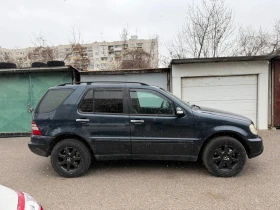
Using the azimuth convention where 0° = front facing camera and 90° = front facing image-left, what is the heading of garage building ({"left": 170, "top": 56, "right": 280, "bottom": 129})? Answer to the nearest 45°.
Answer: approximately 0°

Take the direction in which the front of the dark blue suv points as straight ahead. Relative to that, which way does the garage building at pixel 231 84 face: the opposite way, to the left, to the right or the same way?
to the right

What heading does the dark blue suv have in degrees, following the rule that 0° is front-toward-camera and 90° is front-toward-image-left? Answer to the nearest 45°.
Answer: approximately 270°

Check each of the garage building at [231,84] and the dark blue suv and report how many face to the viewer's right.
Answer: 1

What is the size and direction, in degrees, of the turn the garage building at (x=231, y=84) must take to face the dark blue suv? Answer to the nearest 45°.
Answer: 0° — it already faces it

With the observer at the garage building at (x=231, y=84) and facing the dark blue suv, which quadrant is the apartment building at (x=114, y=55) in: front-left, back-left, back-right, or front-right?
back-right

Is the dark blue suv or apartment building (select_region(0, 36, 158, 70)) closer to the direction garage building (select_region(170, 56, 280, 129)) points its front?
the dark blue suv

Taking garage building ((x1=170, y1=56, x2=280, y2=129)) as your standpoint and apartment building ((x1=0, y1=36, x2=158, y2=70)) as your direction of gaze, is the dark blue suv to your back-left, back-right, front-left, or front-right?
back-left

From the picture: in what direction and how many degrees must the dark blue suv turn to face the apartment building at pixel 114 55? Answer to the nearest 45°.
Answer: approximately 90° to its left

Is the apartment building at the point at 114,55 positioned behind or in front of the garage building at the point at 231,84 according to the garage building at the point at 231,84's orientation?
behind
